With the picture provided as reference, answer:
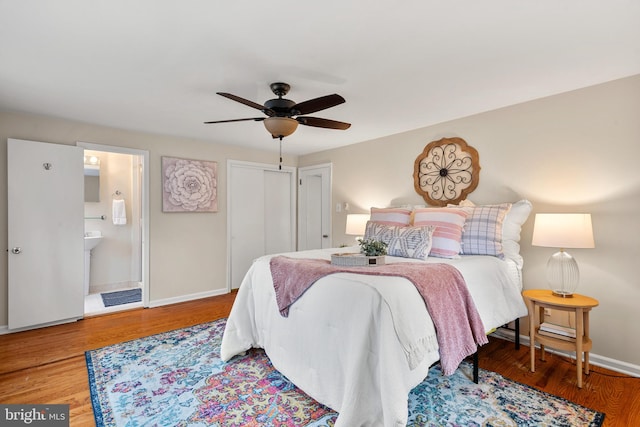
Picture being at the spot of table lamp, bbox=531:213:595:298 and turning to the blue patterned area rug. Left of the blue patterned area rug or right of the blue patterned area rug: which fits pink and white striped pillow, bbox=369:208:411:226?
right

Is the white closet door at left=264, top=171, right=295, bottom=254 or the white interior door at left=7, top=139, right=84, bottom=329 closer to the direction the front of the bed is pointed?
the white interior door

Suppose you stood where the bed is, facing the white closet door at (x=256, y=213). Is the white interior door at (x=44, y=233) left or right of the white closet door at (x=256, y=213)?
left

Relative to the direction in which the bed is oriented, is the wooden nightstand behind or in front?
behind

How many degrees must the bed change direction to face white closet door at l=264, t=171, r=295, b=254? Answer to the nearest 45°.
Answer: approximately 90° to its right

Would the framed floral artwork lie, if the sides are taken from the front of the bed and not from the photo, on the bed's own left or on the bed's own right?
on the bed's own right

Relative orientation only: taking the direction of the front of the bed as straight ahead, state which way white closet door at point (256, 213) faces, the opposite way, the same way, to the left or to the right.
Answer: to the left

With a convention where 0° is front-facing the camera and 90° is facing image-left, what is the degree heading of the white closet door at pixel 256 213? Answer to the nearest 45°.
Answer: approximately 315°

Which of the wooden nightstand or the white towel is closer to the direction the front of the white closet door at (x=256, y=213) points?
the wooden nightstand

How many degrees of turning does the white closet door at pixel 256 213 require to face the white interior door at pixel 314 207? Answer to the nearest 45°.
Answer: approximately 45° to its left

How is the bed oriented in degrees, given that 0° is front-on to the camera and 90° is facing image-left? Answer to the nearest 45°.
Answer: approximately 45°

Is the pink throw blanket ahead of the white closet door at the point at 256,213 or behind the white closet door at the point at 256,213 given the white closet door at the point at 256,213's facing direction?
ahead

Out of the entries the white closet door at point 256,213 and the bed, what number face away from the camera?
0
